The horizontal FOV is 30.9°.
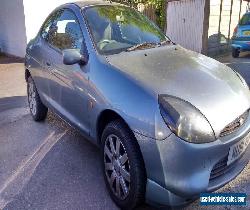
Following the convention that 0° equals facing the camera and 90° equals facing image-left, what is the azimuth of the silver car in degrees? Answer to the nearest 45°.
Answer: approximately 315°
